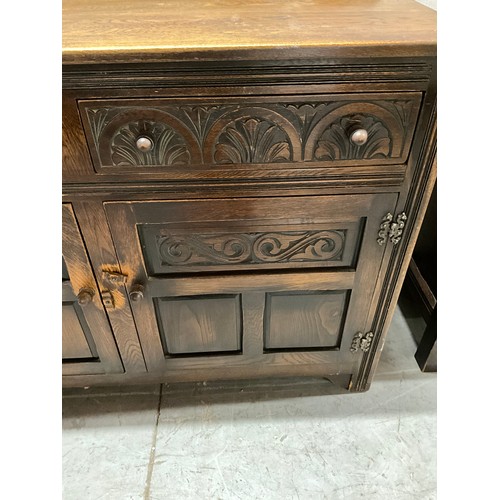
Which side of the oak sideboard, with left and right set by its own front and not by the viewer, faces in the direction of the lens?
front
